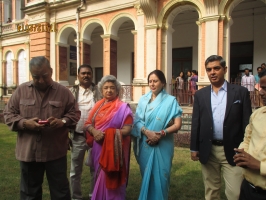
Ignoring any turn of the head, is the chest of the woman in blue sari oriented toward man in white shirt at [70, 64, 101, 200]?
no

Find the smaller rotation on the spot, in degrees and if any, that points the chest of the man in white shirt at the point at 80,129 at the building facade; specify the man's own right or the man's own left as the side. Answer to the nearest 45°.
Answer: approximately 180°

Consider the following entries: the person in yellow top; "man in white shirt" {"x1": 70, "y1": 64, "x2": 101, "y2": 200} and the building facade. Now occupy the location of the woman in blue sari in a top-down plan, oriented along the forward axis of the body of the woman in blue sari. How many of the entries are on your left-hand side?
1

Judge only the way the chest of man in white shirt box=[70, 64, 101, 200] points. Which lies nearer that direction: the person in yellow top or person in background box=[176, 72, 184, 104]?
the person in yellow top

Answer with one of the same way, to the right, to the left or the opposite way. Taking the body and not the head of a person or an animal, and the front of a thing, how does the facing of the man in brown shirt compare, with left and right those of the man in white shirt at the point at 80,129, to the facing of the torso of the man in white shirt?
the same way

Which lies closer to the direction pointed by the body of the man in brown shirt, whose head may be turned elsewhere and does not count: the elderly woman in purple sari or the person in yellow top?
the person in yellow top

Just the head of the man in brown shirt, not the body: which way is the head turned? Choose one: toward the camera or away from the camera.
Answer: toward the camera

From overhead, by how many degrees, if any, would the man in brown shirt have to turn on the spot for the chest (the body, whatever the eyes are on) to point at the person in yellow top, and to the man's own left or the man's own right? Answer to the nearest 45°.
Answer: approximately 45° to the man's own left

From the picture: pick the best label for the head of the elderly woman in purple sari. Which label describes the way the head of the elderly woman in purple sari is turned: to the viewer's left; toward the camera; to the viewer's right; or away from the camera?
toward the camera

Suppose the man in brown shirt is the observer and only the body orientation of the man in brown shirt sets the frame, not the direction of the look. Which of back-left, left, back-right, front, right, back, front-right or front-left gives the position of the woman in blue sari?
left

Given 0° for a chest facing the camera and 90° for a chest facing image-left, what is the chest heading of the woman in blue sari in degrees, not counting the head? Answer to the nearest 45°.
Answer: approximately 45°

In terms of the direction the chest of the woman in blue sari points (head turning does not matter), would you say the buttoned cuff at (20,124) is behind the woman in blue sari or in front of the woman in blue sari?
in front

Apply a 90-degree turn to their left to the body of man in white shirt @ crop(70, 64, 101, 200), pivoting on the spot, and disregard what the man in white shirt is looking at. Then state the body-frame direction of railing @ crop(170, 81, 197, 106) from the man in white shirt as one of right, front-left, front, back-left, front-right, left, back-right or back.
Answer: front-left

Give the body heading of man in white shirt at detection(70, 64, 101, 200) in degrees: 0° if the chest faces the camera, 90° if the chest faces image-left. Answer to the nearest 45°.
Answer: approximately 0°

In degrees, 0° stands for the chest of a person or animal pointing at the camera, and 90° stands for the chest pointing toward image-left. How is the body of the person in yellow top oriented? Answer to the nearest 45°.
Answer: approximately 45°
